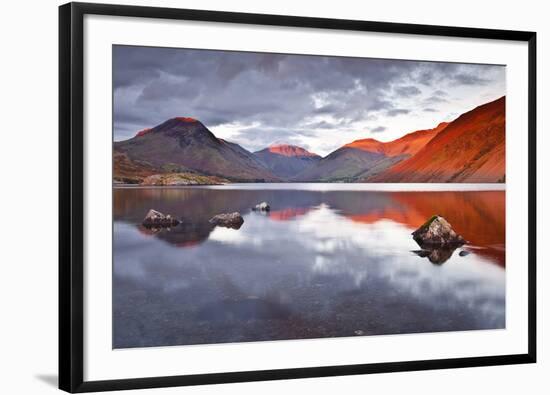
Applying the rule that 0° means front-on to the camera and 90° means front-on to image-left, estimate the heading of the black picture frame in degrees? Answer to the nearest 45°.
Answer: approximately 315°
